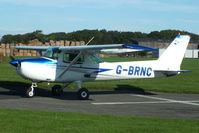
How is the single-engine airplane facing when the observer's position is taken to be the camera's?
facing the viewer and to the left of the viewer
